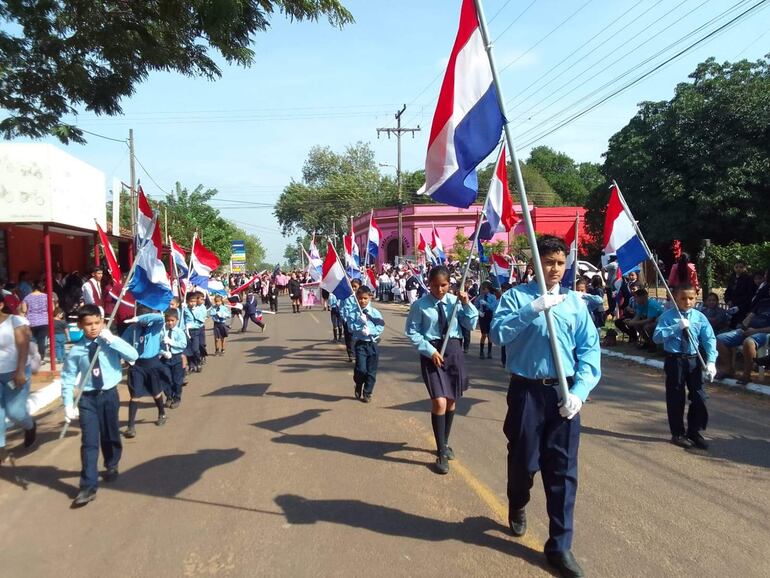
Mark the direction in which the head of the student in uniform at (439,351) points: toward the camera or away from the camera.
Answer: toward the camera

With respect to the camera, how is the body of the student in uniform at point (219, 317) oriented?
toward the camera

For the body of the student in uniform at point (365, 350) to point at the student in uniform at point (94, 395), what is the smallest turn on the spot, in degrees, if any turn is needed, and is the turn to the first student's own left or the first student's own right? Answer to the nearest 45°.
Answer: approximately 45° to the first student's own right

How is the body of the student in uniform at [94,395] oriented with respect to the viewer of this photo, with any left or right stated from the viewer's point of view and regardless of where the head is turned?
facing the viewer

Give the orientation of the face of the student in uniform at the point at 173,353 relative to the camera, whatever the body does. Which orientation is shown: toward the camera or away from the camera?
toward the camera

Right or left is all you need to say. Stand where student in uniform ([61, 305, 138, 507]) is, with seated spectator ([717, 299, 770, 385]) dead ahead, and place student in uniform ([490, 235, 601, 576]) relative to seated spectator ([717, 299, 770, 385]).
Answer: right

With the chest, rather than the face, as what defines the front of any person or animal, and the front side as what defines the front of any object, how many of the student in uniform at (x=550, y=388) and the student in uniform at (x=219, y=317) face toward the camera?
2

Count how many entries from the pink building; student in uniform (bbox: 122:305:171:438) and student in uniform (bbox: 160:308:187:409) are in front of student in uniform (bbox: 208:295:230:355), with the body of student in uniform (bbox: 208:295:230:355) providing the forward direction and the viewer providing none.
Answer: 2

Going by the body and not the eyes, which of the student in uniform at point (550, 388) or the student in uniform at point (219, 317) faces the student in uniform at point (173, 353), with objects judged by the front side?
the student in uniform at point (219, 317)

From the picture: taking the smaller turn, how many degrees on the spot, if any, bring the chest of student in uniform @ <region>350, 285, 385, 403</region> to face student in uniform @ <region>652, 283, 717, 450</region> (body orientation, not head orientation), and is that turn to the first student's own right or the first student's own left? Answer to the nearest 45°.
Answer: approximately 45° to the first student's own left

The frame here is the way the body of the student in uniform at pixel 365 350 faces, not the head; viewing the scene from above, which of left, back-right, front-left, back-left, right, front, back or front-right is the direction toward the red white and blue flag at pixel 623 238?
left

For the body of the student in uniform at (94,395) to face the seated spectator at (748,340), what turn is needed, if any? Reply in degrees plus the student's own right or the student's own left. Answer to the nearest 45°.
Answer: approximately 90° to the student's own left

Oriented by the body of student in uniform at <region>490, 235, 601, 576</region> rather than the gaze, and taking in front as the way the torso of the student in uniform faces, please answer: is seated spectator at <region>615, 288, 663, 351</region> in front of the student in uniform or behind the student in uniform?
behind

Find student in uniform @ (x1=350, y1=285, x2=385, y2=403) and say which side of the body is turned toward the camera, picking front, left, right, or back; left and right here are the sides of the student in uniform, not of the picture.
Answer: front
